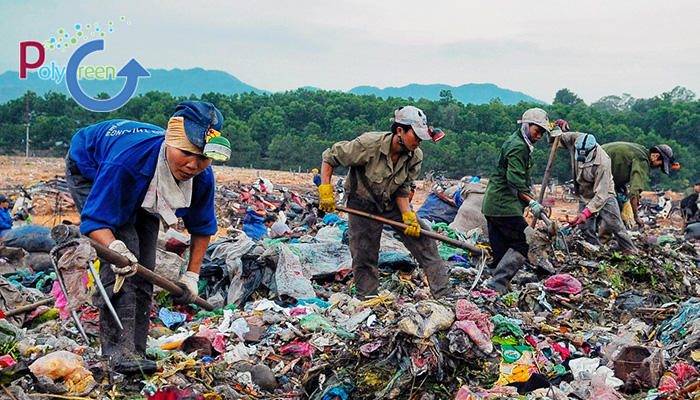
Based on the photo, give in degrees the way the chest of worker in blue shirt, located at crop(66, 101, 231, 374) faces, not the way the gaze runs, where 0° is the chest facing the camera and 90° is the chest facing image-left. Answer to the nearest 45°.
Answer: approximately 315°

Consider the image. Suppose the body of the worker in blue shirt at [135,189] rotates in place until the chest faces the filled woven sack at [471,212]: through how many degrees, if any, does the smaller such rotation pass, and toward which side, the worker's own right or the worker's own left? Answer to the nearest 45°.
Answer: approximately 90° to the worker's own left

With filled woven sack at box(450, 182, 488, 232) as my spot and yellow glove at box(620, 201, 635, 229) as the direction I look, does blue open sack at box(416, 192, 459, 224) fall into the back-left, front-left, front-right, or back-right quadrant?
back-left

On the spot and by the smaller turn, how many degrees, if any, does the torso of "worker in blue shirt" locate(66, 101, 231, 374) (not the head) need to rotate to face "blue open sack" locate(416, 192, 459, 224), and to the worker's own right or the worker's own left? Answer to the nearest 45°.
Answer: approximately 90° to the worker's own left

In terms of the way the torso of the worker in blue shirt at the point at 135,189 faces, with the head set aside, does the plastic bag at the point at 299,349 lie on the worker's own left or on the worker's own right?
on the worker's own left

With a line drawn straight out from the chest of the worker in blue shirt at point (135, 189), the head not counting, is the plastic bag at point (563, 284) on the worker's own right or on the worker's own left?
on the worker's own left

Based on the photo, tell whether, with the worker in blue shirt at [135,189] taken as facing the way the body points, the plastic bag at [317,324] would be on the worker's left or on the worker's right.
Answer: on the worker's left

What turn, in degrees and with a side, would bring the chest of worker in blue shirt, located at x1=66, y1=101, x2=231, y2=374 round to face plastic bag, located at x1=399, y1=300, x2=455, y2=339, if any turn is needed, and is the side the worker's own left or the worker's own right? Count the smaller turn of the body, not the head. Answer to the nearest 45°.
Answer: approximately 45° to the worker's own left

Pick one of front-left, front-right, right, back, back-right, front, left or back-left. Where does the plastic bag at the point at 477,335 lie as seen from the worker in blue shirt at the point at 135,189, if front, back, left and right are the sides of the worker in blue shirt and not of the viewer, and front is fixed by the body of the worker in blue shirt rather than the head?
front-left

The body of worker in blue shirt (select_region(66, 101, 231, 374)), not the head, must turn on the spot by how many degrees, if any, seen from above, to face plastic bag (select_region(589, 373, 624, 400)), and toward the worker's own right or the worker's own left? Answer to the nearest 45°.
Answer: approximately 45° to the worker's own left
